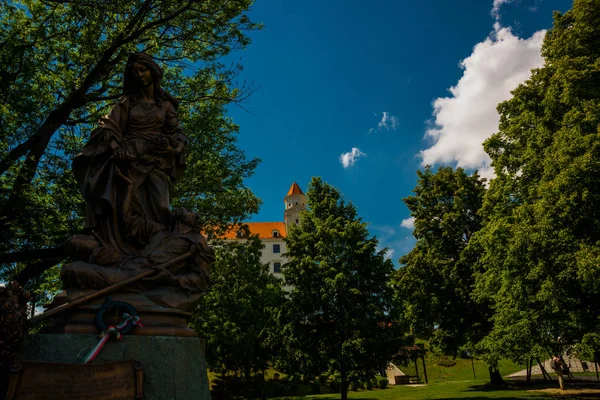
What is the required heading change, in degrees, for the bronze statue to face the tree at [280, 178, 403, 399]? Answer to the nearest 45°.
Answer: approximately 135° to its left

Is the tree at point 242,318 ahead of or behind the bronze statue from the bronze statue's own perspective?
behind

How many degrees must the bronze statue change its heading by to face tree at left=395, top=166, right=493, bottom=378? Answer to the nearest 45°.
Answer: approximately 135° to its left

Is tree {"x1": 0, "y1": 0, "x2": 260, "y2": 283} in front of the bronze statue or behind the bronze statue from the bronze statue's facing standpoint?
behind

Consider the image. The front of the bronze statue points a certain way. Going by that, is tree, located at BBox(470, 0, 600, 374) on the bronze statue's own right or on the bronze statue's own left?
on the bronze statue's own left

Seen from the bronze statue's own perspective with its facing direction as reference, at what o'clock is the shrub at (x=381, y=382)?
The shrub is roughly at 7 o'clock from the bronze statue.

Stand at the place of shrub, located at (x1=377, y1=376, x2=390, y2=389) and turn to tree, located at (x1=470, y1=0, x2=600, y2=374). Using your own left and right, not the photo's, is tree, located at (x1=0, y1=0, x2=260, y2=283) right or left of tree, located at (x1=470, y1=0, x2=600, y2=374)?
right

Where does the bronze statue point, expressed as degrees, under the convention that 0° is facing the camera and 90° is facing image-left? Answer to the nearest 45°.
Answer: approximately 0°
